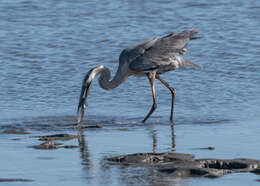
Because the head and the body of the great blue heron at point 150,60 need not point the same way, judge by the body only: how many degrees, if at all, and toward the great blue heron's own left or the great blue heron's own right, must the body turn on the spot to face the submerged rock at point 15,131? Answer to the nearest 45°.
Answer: approximately 45° to the great blue heron's own left

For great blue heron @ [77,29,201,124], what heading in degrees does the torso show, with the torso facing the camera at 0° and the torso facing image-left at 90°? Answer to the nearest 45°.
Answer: approximately 90°

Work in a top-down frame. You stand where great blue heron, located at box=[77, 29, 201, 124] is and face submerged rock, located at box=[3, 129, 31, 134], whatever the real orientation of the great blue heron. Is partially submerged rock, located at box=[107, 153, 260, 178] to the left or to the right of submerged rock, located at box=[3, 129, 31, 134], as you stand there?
left

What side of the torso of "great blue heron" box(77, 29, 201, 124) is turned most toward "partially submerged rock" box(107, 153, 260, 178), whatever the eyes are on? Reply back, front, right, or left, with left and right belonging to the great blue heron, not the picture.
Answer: left

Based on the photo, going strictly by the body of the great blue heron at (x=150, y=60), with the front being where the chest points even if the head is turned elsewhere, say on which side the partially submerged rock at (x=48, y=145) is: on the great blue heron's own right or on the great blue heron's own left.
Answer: on the great blue heron's own left

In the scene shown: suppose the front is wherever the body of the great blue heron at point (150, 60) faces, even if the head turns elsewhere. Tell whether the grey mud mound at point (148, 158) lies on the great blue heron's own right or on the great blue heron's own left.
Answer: on the great blue heron's own left
